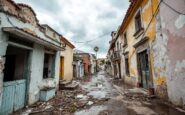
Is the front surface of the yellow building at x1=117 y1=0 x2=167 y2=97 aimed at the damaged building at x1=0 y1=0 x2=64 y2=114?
yes

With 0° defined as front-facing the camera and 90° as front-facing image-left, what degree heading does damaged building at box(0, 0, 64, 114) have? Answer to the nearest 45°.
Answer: approximately 315°

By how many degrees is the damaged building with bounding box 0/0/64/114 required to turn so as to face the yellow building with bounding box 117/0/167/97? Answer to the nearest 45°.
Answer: approximately 45° to its left

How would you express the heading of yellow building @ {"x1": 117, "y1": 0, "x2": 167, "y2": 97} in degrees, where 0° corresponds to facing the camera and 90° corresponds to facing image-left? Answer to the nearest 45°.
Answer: approximately 45°
